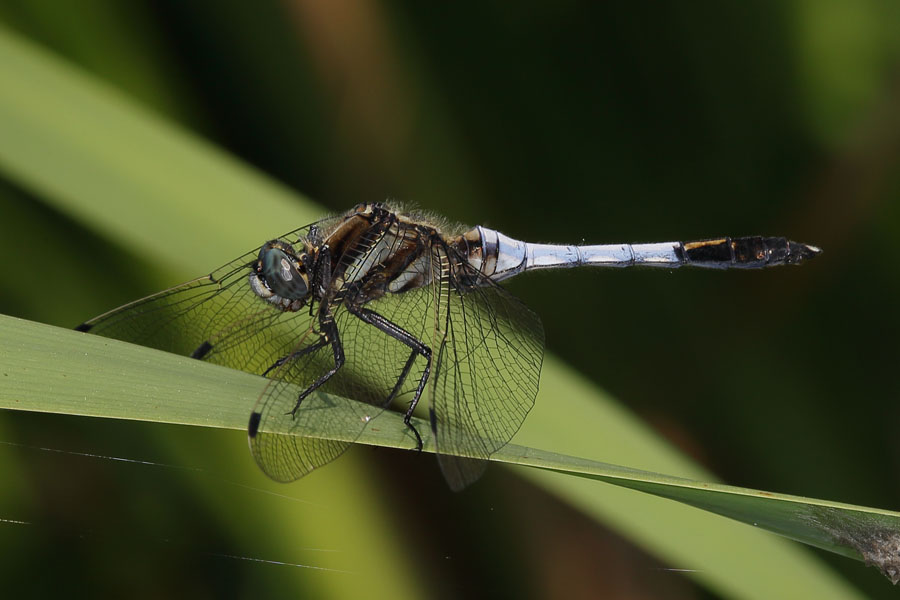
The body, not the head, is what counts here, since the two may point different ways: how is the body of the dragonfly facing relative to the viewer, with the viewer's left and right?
facing to the left of the viewer
